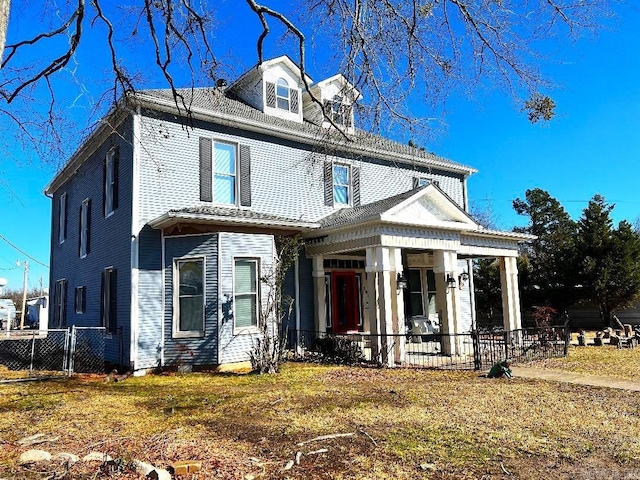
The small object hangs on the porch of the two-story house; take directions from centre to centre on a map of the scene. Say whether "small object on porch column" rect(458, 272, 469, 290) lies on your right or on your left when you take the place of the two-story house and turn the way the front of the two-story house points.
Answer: on your left

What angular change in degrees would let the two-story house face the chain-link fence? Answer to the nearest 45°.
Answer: approximately 135° to its right

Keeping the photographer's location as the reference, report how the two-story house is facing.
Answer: facing the viewer and to the right of the viewer
